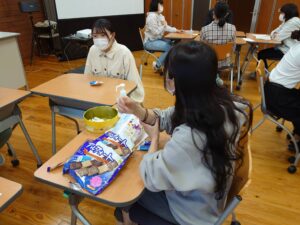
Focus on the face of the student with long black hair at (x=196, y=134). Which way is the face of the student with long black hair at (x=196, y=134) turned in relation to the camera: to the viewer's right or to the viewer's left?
to the viewer's left

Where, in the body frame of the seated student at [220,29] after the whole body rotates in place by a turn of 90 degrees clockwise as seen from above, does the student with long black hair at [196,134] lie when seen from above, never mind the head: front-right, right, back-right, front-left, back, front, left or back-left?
right

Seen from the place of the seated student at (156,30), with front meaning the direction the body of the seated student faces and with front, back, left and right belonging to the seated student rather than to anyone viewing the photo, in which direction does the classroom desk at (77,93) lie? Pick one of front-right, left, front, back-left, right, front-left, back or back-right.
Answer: right

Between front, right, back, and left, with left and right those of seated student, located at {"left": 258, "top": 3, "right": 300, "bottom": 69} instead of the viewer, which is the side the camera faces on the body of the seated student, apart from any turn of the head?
left

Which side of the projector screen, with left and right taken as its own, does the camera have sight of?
front

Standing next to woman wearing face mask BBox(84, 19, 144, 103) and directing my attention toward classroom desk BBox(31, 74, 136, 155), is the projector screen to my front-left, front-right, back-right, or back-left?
back-right

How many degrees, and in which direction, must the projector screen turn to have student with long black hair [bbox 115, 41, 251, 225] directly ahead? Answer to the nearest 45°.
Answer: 0° — it already faces them

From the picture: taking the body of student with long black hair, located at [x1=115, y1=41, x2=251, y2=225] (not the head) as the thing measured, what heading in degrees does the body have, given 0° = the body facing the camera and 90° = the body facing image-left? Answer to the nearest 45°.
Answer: approximately 135°
